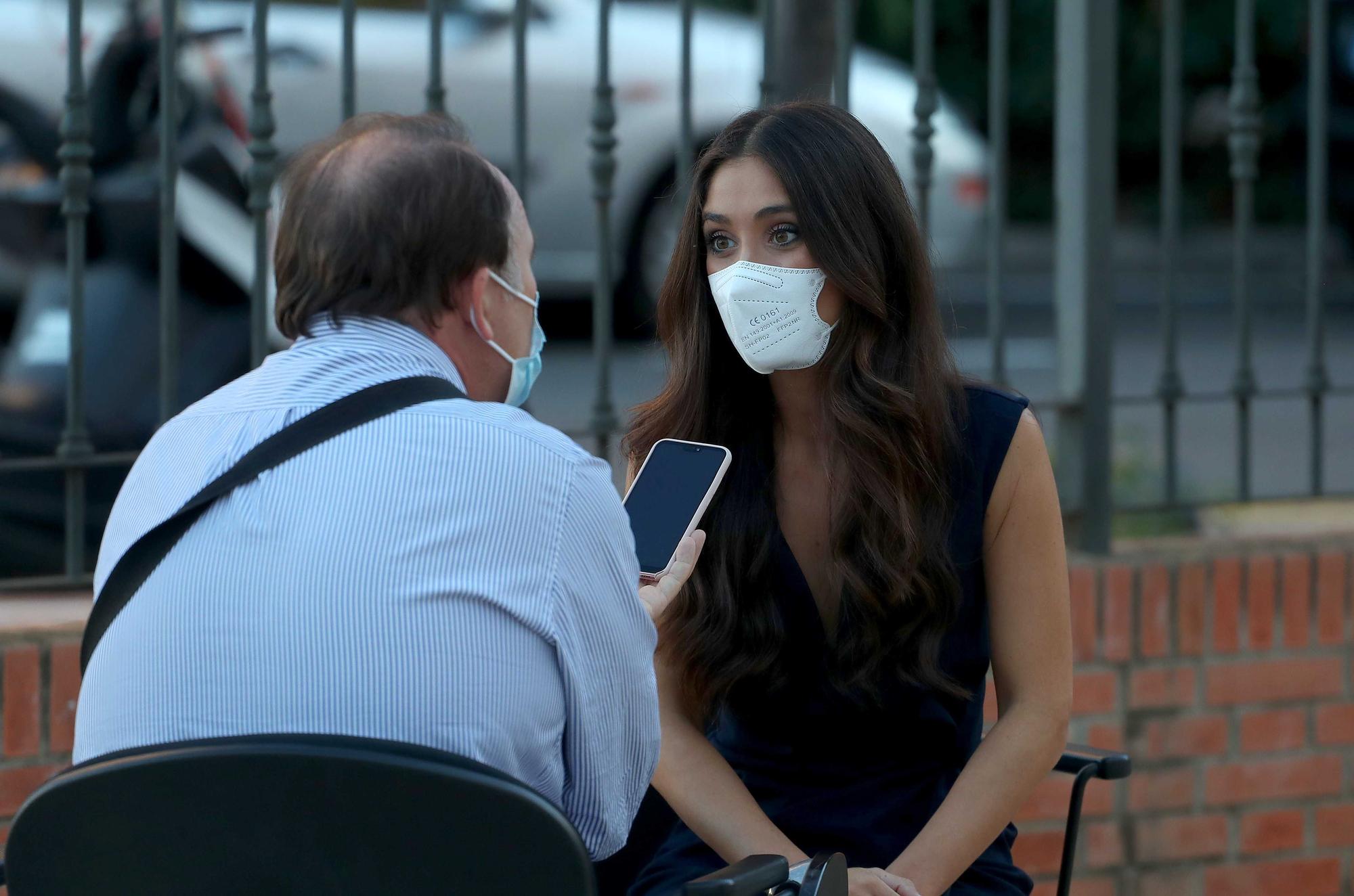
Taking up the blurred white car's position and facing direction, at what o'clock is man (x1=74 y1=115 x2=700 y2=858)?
The man is roughly at 9 o'clock from the blurred white car.

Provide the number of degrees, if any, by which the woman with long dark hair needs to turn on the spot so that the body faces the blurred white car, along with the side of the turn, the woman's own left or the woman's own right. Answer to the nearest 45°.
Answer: approximately 135° to the woman's own right

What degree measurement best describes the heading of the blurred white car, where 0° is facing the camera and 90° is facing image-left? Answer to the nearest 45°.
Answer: approximately 90°

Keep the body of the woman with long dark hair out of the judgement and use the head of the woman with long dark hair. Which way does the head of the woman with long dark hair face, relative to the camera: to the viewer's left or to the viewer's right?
to the viewer's left

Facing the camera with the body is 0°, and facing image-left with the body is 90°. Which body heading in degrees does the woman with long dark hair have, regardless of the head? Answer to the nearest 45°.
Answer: approximately 45°

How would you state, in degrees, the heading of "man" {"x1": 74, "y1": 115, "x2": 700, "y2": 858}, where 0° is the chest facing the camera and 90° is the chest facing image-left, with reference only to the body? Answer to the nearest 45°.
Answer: approximately 225°

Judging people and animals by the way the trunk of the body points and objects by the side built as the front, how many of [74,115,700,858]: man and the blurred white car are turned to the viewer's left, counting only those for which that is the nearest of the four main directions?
1

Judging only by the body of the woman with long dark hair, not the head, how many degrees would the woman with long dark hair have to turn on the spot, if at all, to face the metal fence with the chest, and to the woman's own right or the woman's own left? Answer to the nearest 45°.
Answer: approximately 135° to the woman's own right

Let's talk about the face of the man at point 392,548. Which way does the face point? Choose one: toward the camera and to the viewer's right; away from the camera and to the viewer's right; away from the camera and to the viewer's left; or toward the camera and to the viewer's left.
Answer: away from the camera and to the viewer's right
